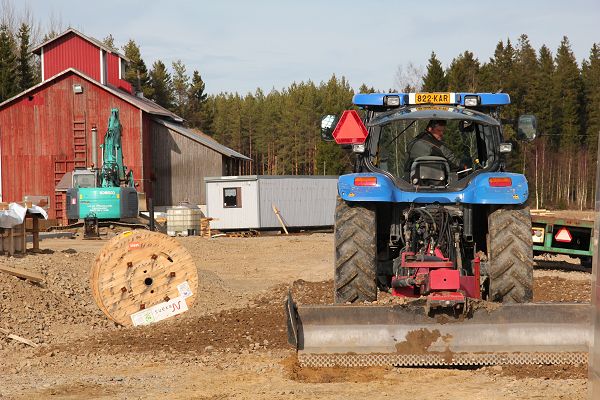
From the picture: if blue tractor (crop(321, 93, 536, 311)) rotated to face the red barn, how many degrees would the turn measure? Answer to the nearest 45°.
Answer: approximately 45° to its left

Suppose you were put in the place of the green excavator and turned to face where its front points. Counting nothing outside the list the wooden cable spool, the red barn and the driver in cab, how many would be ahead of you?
1

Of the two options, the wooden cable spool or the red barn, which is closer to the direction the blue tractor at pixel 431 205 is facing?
the red barn

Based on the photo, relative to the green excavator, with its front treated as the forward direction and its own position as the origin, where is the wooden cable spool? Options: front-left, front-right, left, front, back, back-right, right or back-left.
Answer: back

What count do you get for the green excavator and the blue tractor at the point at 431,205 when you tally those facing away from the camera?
2

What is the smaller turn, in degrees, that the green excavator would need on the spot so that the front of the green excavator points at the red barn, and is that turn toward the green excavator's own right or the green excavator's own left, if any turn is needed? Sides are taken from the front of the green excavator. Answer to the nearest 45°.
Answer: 0° — it already faces it

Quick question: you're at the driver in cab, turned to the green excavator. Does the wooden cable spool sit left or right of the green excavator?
left

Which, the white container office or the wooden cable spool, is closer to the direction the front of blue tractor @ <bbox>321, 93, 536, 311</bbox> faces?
the white container office

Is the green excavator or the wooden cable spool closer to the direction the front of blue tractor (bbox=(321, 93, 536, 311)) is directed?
the green excavator

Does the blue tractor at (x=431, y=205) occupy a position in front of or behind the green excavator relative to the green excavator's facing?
behind

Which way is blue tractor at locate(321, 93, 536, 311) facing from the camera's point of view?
away from the camera
